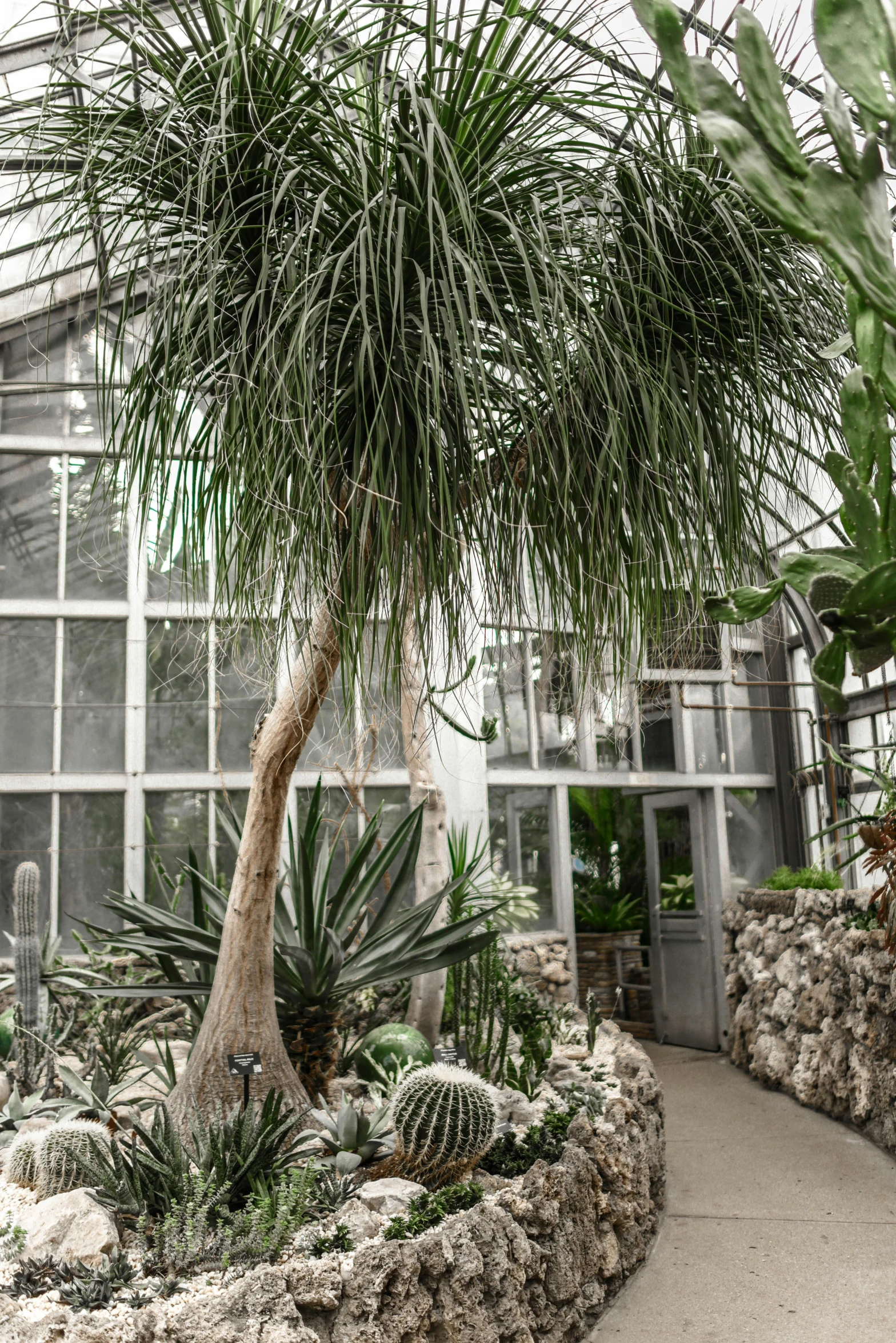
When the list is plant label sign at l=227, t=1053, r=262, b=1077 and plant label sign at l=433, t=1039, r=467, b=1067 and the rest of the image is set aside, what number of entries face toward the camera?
2

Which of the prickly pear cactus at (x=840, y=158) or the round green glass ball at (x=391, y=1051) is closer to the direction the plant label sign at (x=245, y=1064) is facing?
the prickly pear cactus

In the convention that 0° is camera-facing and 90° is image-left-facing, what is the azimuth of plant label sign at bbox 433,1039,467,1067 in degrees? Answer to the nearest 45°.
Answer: approximately 0°

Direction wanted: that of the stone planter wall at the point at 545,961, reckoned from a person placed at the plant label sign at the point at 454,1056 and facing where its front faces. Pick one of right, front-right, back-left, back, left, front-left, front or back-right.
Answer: back

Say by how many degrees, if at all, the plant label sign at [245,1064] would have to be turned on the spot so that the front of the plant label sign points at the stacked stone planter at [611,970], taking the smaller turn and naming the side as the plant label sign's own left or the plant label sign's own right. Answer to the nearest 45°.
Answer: approximately 135° to the plant label sign's own left
